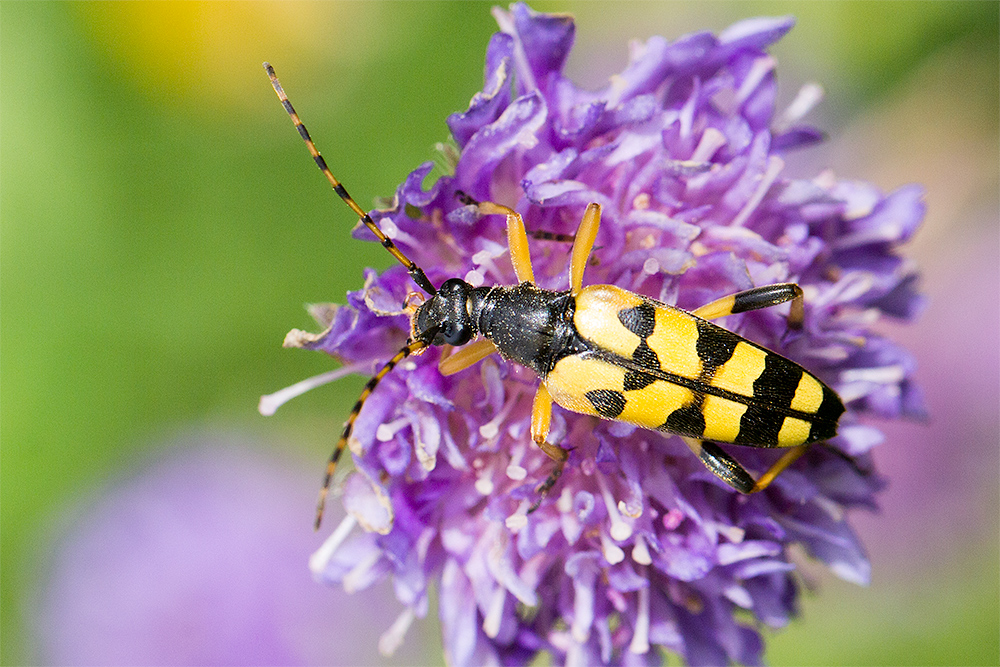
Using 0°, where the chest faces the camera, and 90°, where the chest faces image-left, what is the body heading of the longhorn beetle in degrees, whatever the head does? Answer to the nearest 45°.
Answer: approximately 90°
